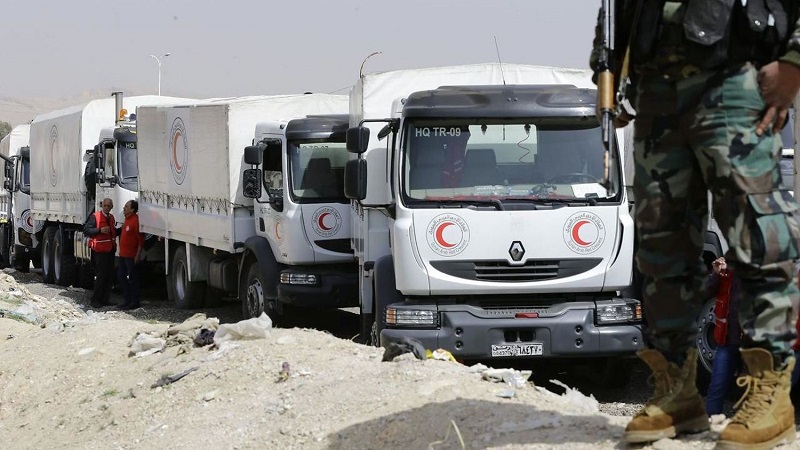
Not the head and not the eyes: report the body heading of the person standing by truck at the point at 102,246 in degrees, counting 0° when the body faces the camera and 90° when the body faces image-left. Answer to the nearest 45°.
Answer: approximately 315°

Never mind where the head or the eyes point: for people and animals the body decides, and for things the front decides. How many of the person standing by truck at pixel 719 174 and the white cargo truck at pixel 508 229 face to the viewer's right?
0

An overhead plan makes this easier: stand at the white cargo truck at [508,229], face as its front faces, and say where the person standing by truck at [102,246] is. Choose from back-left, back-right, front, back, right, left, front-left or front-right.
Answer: back-right

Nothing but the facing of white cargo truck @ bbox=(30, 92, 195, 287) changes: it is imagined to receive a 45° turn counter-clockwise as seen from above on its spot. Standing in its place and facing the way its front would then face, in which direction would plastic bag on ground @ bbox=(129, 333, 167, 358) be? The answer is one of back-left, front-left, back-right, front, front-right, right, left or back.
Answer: right

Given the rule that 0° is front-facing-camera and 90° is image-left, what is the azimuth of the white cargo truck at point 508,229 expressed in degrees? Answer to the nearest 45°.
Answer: approximately 0°

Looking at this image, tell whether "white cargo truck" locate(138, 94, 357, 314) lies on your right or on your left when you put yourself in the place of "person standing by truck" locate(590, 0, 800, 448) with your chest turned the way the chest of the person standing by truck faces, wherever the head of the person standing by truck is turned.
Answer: on your right

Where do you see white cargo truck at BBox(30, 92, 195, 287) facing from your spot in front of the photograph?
facing the viewer and to the right of the viewer

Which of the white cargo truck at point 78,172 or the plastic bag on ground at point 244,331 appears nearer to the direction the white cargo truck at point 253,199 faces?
the plastic bag on ground

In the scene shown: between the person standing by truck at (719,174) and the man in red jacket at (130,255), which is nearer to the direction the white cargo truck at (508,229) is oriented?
the person standing by truck

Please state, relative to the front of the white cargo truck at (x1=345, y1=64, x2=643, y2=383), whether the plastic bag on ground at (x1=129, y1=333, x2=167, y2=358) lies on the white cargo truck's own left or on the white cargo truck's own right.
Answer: on the white cargo truck's own right

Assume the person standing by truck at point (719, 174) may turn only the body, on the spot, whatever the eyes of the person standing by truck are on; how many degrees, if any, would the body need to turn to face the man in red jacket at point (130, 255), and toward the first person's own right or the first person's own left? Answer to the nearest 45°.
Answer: approximately 90° to the first person's own right

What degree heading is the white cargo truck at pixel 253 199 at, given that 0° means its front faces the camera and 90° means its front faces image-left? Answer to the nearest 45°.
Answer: approximately 315°
